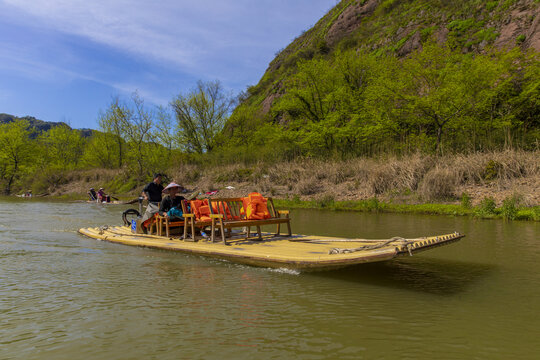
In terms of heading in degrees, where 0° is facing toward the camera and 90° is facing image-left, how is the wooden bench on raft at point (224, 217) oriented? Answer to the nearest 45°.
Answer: approximately 315°

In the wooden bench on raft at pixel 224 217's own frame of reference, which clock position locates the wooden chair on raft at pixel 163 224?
the wooden chair on raft at pixel 163 224 is roughly at 6 o'clock from the wooden bench on raft at pixel 224 217.

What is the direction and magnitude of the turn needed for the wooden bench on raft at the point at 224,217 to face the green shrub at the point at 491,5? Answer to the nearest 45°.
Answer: approximately 90° to its left

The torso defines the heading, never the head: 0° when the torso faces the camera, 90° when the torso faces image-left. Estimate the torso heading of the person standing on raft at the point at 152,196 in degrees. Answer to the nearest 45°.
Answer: approximately 315°
